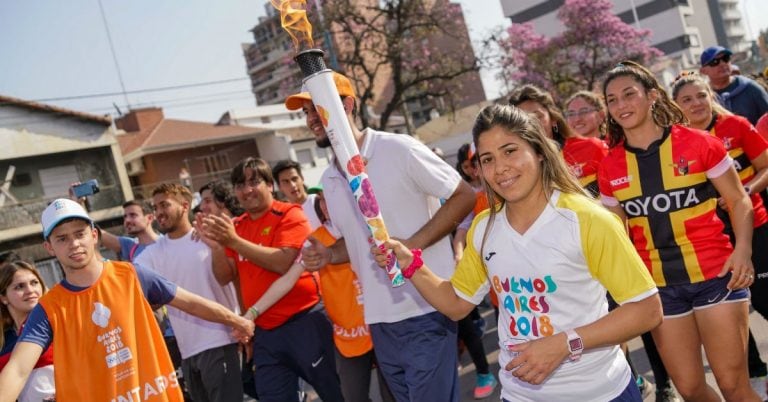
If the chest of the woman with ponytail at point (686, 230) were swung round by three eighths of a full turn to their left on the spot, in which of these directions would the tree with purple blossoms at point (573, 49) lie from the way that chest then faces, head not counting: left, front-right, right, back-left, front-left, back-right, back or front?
left

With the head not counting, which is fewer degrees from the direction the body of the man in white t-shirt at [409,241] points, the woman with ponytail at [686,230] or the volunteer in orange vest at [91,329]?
the volunteer in orange vest

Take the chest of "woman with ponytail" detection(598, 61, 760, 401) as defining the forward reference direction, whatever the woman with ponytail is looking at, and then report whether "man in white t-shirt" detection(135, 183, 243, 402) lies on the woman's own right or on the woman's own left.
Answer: on the woman's own right

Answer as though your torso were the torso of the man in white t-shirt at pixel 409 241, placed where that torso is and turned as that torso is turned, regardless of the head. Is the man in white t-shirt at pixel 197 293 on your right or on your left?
on your right

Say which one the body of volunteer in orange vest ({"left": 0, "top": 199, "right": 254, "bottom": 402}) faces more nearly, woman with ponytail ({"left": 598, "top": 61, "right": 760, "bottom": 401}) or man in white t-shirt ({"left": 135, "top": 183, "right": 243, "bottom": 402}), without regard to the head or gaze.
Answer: the woman with ponytail

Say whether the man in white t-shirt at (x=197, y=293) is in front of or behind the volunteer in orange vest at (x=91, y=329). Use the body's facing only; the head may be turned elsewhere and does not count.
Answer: behind

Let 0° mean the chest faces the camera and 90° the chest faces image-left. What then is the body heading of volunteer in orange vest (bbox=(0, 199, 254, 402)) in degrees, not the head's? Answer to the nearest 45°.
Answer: approximately 0°

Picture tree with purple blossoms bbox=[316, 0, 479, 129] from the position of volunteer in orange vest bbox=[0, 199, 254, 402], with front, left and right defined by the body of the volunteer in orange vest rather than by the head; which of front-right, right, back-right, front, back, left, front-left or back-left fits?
back-left

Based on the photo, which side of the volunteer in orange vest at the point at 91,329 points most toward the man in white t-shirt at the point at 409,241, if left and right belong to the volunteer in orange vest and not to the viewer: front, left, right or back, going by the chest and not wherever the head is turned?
left
